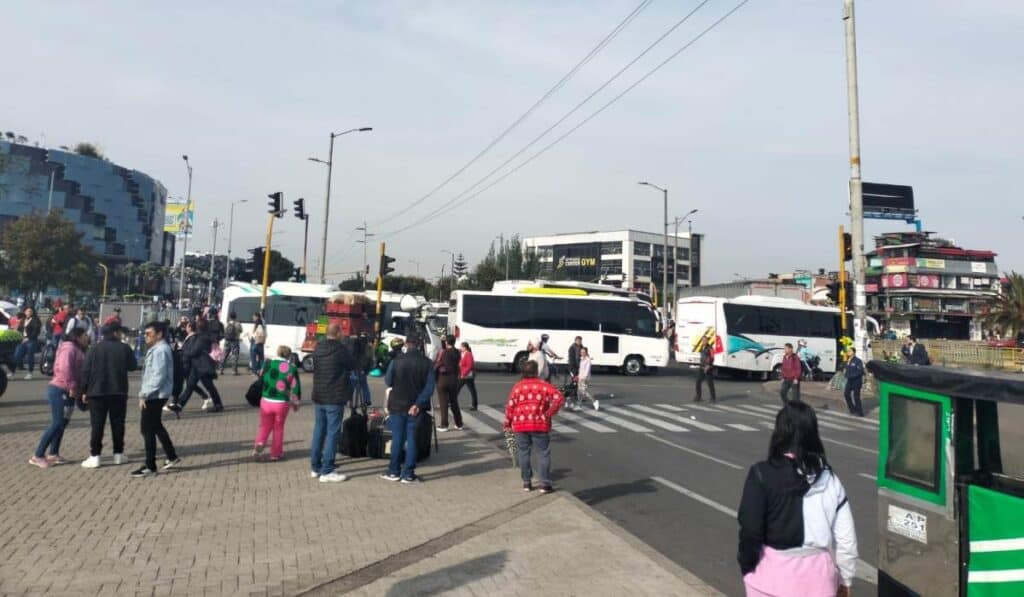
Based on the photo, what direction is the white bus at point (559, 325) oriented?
to the viewer's right

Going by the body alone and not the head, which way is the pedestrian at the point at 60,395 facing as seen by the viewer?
to the viewer's right

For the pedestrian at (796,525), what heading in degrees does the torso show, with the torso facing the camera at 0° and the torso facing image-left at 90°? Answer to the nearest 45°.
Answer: approximately 180°

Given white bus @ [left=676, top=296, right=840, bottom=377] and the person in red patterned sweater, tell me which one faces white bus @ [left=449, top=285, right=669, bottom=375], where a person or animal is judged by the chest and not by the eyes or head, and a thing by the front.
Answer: the person in red patterned sweater

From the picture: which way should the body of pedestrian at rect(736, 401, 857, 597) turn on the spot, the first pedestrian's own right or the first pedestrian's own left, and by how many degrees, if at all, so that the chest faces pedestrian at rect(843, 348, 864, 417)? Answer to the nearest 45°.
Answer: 0° — they already face them

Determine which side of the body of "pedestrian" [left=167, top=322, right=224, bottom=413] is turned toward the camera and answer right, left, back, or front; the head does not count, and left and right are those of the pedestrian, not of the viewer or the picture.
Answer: left

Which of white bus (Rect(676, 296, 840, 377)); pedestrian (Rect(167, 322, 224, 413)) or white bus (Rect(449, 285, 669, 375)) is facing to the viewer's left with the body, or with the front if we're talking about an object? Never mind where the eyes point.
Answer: the pedestrian

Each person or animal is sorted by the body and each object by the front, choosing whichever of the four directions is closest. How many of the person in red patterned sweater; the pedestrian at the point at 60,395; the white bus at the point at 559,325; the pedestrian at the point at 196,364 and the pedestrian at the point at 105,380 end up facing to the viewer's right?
2

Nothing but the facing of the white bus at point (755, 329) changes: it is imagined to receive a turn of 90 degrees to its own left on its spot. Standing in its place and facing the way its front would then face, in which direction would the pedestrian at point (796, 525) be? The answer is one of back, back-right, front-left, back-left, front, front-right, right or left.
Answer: back-left

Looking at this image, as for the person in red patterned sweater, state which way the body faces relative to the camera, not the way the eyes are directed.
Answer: away from the camera

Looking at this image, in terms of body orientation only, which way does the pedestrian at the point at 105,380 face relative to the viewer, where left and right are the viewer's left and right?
facing away from the viewer
